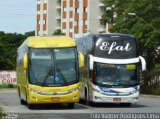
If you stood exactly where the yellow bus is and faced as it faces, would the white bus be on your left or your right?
on your left

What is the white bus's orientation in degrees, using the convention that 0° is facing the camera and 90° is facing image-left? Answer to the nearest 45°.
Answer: approximately 0°

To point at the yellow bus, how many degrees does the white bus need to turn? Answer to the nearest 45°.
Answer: approximately 45° to its right

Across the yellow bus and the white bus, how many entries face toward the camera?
2

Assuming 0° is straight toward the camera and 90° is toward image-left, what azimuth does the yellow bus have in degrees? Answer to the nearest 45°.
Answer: approximately 0°
